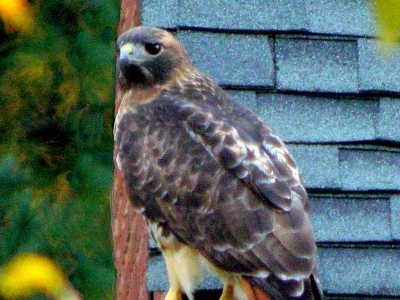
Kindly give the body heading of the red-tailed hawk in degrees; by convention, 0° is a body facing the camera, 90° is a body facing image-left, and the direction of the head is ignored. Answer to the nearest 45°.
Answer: approximately 90°

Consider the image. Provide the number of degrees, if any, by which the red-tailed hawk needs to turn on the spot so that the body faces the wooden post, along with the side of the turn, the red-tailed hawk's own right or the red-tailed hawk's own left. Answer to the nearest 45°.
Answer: approximately 45° to the red-tailed hawk's own right

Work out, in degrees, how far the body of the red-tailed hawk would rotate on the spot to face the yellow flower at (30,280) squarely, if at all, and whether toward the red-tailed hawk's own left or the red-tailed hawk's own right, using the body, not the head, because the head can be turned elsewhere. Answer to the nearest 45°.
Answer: approximately 45° to the red-tailed hawk's own left
